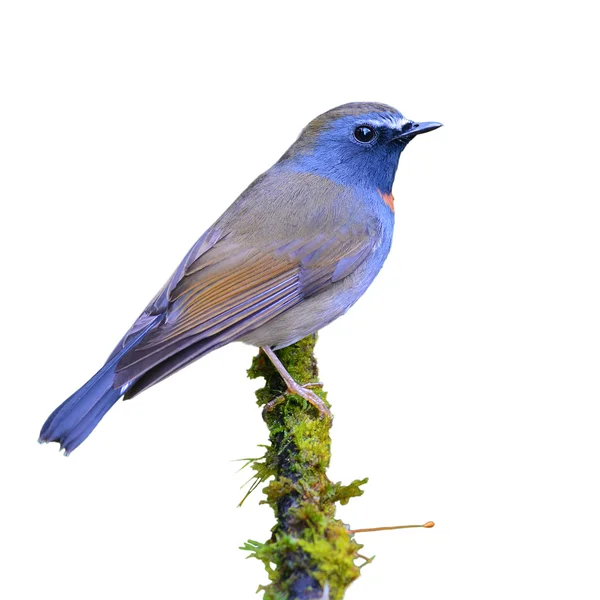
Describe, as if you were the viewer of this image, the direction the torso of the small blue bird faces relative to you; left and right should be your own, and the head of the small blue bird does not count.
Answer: facing to the right of the viewer
